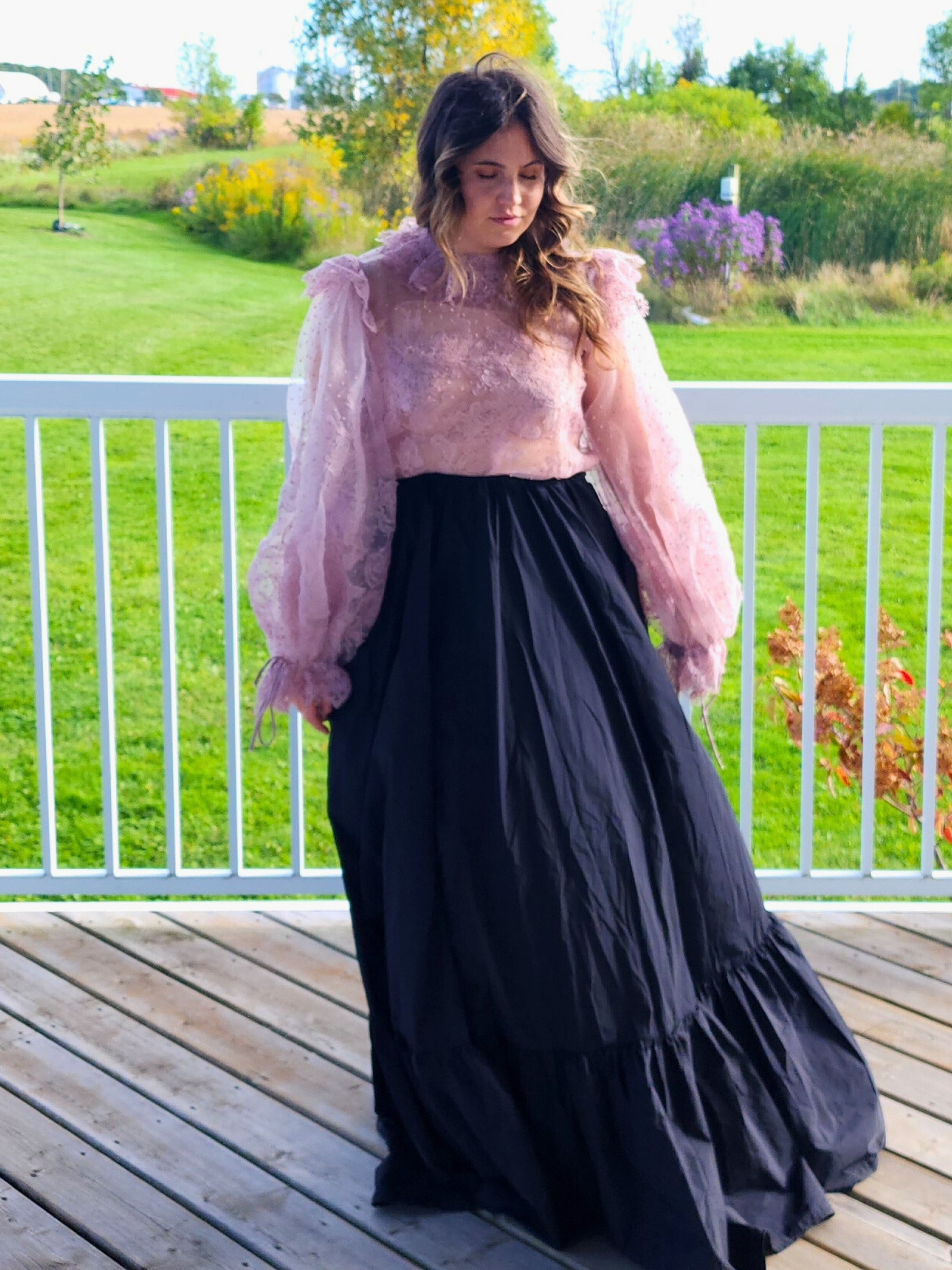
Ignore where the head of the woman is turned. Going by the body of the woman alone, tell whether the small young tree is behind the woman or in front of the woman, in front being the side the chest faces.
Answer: behind

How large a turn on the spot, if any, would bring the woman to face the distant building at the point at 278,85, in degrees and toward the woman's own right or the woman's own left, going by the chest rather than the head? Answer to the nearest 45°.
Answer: approximately 180°

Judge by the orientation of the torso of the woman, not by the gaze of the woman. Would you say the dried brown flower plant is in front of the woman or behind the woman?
behind

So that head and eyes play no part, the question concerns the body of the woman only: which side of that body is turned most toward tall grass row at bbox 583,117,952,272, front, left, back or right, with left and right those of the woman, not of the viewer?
back

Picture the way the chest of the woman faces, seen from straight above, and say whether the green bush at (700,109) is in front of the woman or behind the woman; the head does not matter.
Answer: behind

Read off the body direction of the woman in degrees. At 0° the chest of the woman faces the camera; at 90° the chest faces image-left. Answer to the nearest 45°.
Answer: approximately 0°

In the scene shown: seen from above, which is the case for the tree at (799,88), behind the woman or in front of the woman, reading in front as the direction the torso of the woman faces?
behind

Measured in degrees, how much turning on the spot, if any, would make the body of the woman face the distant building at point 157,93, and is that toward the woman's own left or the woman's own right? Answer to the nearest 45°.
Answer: approximately 180°
